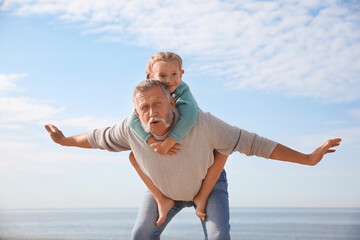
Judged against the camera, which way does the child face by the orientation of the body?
toward the camera

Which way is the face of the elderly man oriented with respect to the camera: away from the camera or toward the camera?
toward the camera
